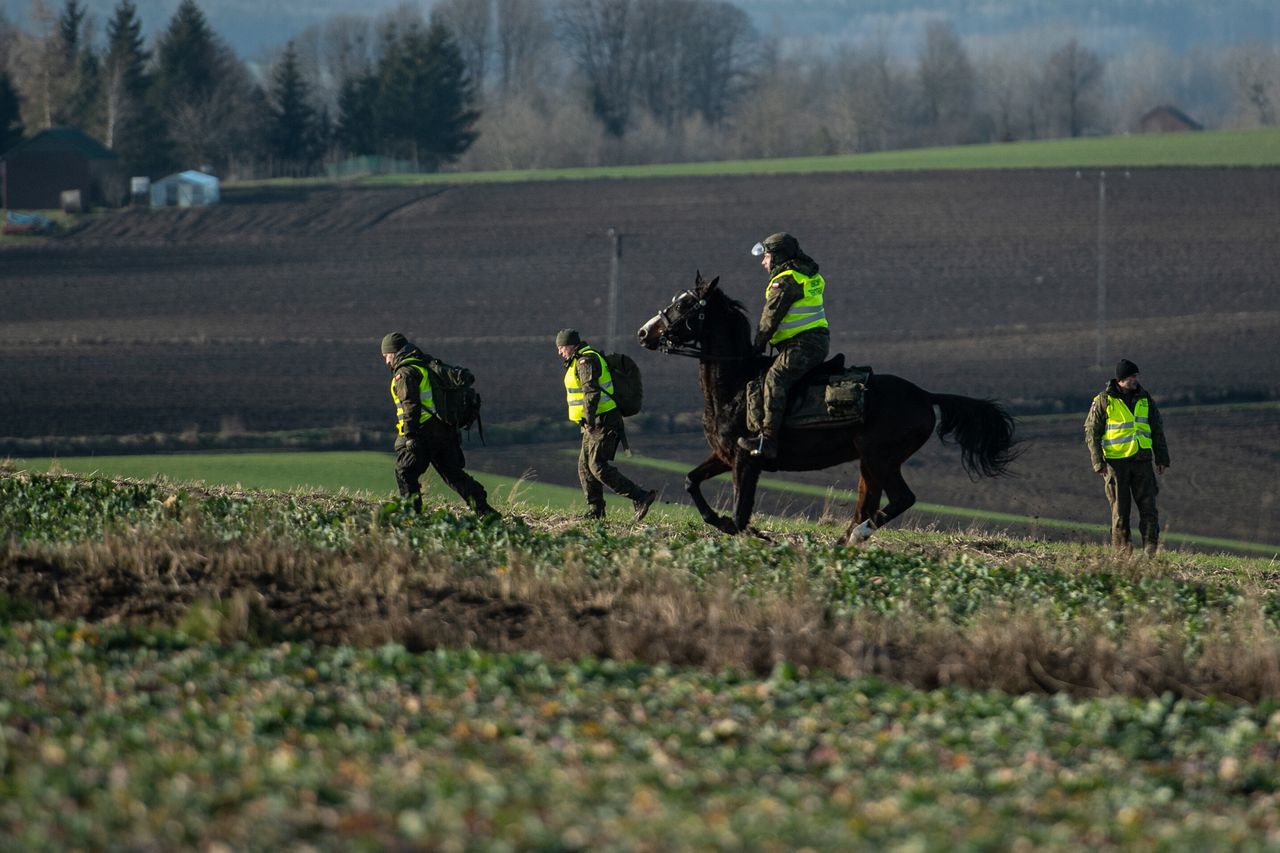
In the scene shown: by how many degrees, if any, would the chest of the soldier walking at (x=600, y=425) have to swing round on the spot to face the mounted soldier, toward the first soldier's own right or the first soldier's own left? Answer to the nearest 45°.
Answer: approximately 135° to the first soldier's own left

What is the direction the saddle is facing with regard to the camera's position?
facing to the left of the viewer

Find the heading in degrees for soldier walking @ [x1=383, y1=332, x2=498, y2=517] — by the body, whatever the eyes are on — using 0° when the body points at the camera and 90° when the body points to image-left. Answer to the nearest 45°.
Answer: approximately 90°

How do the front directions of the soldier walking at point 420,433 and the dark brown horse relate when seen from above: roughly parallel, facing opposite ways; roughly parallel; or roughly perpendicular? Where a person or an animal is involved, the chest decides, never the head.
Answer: roughly parallel

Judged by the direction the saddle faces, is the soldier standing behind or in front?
behind

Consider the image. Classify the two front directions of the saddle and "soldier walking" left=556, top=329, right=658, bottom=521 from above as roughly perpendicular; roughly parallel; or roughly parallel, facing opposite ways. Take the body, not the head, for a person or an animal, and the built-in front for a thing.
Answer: roughly parallel

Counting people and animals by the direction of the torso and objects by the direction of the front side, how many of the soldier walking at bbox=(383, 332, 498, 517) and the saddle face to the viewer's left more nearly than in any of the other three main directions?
2

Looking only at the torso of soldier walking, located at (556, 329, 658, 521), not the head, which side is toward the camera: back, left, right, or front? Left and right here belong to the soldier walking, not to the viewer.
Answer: left

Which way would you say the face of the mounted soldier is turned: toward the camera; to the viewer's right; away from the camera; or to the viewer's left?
to the viewer's left

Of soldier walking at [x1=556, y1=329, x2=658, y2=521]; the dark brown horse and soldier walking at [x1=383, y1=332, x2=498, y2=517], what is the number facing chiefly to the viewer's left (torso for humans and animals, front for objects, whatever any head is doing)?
3

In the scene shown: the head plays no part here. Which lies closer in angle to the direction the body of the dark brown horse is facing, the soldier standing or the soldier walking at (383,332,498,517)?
the soldier walking

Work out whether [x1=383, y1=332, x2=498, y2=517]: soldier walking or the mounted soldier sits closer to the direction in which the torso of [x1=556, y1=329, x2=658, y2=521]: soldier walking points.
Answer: the soldier walking

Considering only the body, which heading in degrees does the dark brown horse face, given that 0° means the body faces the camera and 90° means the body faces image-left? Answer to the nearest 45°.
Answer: approximately 90°

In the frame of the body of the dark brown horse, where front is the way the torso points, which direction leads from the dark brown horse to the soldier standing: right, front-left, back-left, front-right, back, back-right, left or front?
back-right

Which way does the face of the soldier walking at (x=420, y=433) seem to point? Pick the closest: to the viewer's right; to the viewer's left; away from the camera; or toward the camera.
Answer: to the viewer's left

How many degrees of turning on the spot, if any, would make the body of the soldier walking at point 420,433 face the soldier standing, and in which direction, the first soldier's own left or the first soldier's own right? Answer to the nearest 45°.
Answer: approximately 180°
